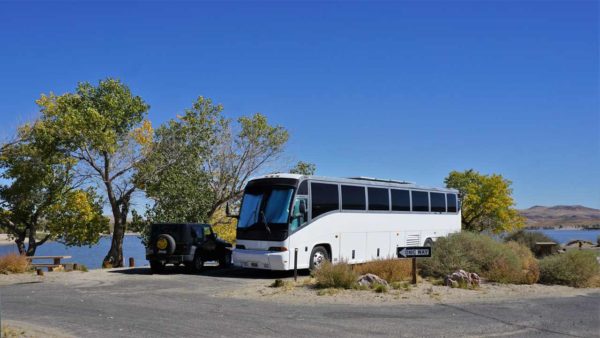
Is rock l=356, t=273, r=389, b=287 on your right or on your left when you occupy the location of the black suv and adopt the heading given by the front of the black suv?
on your right

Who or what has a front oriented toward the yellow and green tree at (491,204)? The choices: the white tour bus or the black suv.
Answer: the black suv

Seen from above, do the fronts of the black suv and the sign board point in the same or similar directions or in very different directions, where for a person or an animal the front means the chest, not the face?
very different directions

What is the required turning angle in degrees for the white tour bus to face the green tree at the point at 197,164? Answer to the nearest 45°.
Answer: approximately 90° to its right

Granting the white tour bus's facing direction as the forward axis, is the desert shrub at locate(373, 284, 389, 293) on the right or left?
on its left

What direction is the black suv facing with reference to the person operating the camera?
facing away from the viewer and to the right of the viewer

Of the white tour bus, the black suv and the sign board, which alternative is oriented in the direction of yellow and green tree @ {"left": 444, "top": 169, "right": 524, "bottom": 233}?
the black suv

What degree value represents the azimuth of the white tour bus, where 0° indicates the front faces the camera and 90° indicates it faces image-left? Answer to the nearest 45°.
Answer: approximately 45°
